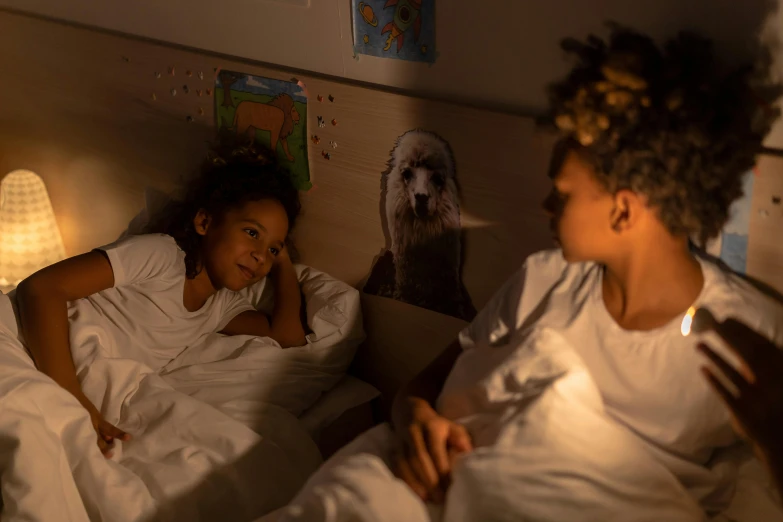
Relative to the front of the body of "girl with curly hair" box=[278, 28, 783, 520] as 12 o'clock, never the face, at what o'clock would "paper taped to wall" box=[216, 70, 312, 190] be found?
The paper taped to wall is roughly at 3 o'clock from the girl with curly hair.

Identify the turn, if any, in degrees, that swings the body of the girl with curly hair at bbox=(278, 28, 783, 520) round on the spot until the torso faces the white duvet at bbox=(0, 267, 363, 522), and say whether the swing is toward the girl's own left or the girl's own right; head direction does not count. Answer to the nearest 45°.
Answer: approximately 45° to the girl's own right

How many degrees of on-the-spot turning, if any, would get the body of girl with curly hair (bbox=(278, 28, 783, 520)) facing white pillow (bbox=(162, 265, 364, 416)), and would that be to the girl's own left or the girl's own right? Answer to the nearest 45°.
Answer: approximately 90° to the girl's own right

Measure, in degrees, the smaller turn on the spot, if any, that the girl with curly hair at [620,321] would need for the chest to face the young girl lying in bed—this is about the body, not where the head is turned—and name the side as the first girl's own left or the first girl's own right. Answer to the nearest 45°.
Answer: approximately 90° to the first girl's own right

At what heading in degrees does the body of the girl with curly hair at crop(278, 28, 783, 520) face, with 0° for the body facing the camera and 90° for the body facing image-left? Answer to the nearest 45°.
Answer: approximately 45°
